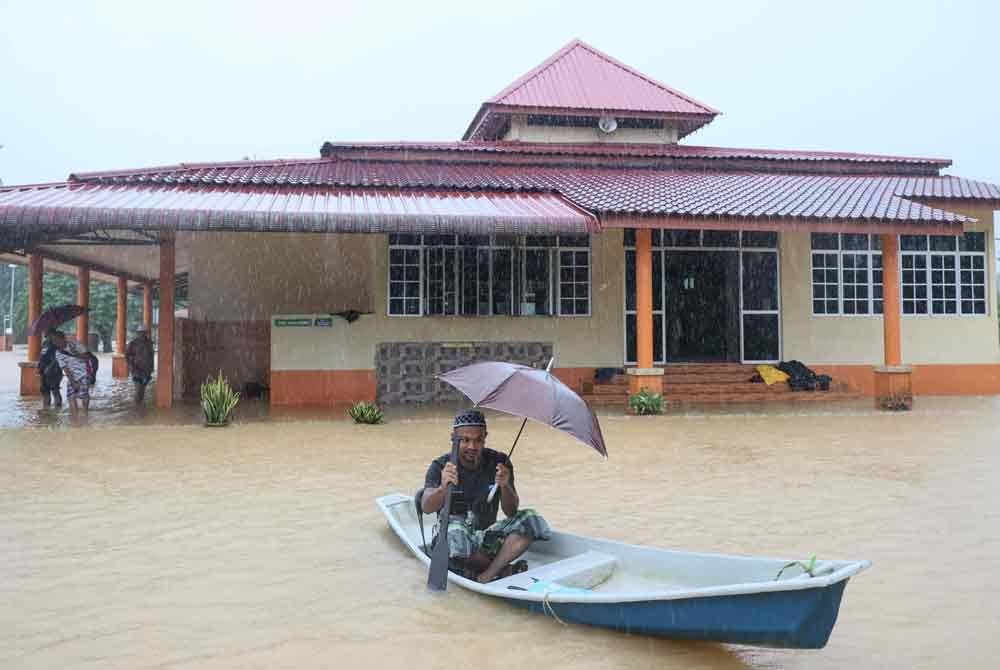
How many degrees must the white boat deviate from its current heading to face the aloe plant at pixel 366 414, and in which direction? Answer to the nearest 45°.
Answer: approximately 180°

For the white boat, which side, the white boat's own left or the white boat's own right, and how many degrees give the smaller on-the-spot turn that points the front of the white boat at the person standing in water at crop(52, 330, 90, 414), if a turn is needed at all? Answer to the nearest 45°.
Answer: approximately 180°

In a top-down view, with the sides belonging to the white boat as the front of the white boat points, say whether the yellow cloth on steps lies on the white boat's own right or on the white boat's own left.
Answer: on the white boat's own left

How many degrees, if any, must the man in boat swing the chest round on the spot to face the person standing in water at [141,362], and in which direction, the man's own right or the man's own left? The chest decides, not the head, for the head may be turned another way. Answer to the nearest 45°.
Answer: approximately 135° to the man's own right

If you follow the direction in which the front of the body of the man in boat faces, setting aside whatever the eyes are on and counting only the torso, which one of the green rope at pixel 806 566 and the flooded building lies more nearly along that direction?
the green rope

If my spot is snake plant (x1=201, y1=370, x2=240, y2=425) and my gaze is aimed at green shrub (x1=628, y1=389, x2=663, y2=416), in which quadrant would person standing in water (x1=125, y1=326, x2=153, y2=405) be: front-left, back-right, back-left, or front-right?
back-left

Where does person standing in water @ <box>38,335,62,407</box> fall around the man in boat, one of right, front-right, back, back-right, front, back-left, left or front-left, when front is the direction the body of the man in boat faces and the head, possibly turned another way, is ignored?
back-right

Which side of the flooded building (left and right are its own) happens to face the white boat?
front

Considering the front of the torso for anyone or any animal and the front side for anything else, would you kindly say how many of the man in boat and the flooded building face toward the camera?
2

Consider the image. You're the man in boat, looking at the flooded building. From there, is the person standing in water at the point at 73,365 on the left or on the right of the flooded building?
left

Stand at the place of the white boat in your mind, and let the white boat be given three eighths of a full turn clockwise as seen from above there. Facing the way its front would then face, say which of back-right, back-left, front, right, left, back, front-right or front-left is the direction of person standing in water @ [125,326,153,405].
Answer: front-right

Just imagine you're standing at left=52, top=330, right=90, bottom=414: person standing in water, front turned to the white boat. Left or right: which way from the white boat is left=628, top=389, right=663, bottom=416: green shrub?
left

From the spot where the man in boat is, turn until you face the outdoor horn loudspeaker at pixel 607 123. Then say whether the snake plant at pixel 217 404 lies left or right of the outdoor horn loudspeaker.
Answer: left

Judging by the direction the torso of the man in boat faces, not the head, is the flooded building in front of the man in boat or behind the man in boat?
behind

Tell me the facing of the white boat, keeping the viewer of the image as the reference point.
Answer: facing the viewer and to the right of the viewer

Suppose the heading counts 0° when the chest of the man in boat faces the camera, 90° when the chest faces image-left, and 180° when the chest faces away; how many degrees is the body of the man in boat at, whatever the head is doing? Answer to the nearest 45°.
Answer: approximately 0°
